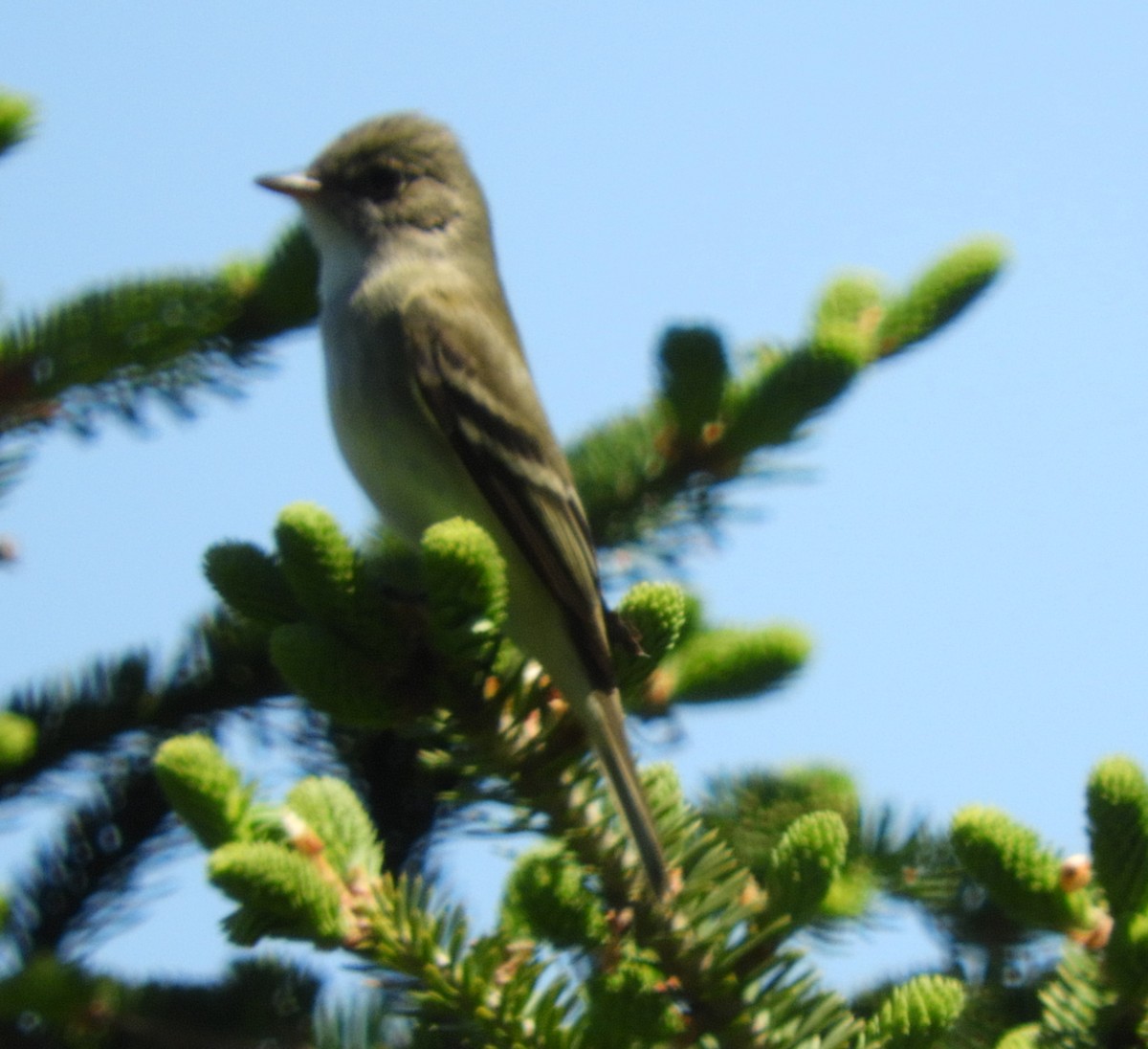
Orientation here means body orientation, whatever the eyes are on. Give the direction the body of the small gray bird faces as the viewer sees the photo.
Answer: to the viewer's left
